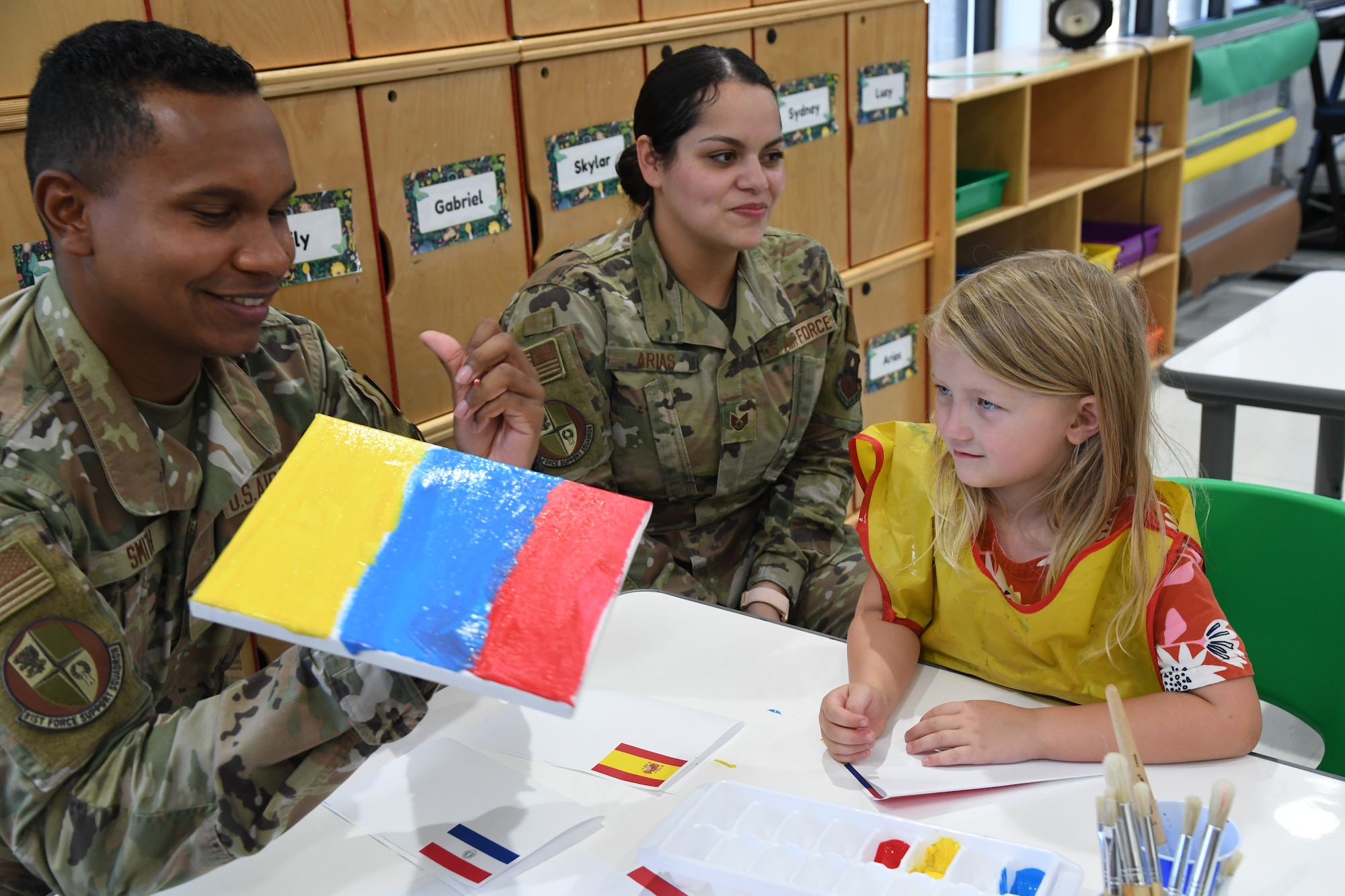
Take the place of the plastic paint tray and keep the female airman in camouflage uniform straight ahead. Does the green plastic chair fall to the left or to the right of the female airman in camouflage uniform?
right

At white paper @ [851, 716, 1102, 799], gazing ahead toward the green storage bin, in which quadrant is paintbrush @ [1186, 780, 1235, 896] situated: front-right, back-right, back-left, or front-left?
back-right

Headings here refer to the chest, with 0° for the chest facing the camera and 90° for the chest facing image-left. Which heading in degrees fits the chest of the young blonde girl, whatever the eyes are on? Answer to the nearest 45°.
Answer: approximately 45°

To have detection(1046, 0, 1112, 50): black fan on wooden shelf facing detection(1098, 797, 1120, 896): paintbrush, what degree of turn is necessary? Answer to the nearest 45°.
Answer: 0° — it already faces it
